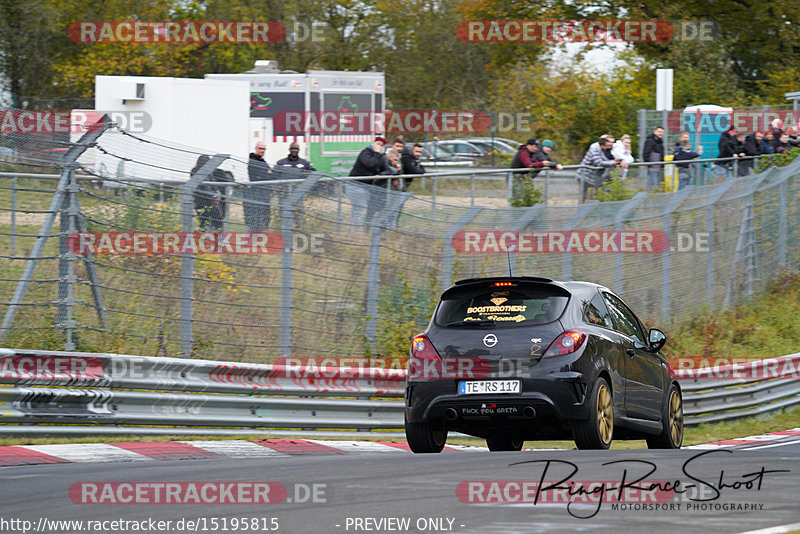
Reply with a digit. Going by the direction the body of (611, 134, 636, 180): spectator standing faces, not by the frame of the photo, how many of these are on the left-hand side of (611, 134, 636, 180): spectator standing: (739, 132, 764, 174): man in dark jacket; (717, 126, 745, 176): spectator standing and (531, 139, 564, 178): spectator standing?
2

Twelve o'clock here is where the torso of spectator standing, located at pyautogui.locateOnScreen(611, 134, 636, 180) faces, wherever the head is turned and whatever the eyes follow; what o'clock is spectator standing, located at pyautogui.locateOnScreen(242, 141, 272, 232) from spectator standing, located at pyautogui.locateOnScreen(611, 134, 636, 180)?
spectator standing, located at pyautogui.locateOnScreen(242, 141, 272, 232) is roughly at 2 o'clock from spectator standing, located at pyautogui.locateOnScreen(611, 134, 636, 180).

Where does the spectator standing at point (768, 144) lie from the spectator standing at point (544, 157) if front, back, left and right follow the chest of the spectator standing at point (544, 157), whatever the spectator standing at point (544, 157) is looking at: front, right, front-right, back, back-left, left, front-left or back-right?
left

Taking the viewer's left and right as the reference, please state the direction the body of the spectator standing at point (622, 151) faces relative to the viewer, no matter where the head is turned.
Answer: facing the viewer and to the right of the viewer

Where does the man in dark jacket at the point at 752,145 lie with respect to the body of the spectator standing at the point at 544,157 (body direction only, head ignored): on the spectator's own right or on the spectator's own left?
on the spectator's own left

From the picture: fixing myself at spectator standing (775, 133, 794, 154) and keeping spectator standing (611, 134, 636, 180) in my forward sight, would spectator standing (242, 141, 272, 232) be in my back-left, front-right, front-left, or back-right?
front-left

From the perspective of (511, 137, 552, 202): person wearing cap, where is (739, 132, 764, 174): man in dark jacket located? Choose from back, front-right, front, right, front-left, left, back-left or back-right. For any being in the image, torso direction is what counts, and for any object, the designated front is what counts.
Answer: front-left

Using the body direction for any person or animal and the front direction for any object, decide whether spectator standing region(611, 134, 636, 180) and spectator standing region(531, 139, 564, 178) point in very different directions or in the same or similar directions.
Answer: same or similar directions

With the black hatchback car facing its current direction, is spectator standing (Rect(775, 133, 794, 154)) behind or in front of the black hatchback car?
in front

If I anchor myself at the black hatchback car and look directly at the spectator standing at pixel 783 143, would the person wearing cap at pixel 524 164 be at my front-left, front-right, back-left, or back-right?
front-left

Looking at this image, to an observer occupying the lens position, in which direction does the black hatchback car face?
facing away from the viewer and to the right of the viewer

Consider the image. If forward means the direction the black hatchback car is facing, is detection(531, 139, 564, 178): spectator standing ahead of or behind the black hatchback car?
ahead

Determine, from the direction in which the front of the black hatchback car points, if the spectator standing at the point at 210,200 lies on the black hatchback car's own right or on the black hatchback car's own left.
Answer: on the black hatchback car's own left
